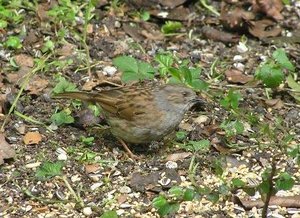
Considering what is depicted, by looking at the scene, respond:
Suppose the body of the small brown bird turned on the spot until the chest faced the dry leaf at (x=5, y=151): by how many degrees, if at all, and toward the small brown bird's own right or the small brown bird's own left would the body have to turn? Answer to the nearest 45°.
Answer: approximately 180°

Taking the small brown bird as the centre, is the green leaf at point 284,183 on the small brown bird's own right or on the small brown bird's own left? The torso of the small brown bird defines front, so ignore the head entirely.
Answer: on the small brown bird's own right

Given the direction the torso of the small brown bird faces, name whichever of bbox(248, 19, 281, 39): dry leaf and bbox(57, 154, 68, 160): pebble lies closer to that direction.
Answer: the dry leaf

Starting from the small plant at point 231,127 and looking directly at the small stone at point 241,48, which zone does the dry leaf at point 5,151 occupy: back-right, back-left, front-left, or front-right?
back-left

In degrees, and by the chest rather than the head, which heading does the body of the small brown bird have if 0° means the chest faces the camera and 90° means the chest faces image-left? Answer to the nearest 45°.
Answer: approximately 270°

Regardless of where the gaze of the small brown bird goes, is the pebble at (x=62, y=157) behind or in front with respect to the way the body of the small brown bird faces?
behind

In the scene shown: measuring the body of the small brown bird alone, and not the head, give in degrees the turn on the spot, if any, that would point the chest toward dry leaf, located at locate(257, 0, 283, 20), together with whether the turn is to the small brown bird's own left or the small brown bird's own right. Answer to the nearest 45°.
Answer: approximately 45° to the small brown bird's own left

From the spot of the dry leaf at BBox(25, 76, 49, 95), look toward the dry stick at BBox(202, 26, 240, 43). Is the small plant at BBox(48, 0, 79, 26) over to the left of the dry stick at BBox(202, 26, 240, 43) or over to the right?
left

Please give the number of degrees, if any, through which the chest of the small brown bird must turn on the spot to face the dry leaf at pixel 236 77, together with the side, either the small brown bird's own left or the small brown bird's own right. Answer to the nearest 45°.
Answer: approximately 45° to the small brown bird's own left

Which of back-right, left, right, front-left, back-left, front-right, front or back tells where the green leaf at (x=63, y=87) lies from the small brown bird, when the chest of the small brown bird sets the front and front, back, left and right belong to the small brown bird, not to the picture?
back-left

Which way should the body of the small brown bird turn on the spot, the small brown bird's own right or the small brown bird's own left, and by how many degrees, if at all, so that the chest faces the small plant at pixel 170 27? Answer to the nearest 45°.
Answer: approximately 90° to the small brown bird's own left

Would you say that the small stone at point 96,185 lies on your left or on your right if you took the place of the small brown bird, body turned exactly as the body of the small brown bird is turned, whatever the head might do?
on your right
